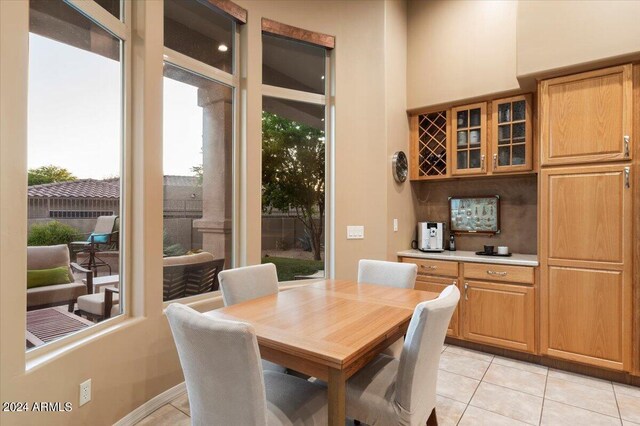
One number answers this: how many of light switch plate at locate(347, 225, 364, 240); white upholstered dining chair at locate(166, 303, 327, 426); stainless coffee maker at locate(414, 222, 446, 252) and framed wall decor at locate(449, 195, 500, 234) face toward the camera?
3

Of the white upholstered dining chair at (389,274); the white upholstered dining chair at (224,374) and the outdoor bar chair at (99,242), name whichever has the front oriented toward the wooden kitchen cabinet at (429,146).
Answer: the white upholstered dining chair at (224,374)

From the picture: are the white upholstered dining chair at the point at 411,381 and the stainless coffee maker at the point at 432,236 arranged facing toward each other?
no

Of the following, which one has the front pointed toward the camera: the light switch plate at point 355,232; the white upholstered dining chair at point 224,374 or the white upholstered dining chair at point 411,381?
the light switch plate

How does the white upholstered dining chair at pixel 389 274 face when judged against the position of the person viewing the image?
facing the viewer and to the left of the viewer

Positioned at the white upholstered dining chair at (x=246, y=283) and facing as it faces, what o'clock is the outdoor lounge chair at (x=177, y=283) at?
The outdoor lounge chair is roughly at 6 o'clock from the white upholstered dining chair.

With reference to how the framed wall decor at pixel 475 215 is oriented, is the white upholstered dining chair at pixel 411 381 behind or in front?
in front

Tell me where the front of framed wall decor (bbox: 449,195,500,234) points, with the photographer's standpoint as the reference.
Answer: facing the viewer

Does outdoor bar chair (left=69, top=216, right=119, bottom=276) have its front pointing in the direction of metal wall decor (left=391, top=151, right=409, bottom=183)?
no

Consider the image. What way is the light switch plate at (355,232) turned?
toward the camera

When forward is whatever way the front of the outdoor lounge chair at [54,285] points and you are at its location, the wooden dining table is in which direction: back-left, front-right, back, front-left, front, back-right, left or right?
front

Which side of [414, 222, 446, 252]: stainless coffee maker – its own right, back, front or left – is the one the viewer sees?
front

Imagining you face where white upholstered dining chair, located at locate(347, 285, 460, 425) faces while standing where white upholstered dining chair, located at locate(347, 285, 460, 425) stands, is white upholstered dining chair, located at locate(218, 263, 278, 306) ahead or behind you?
ahead

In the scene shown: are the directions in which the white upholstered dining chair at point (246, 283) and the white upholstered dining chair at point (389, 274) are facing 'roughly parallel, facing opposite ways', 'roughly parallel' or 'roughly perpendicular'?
roughly perpendicular

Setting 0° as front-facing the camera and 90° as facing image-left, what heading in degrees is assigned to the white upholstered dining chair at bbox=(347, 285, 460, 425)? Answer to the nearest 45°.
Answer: approximately 135°

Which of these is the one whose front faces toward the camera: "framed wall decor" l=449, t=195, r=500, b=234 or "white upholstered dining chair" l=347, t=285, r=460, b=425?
the framed wall decor

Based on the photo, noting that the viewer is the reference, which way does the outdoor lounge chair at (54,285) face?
facing the viewer and to the right of the viewer
